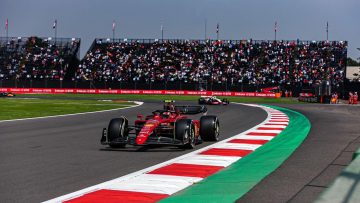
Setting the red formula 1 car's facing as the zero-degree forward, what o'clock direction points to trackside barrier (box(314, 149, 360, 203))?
The trackside barrier is roughly at 10 o'clock from the red formula 1 car.

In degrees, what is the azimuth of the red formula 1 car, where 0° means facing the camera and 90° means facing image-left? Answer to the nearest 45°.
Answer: approximately 45°
